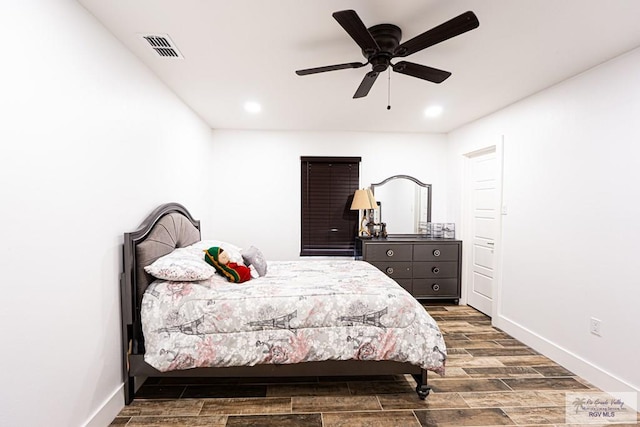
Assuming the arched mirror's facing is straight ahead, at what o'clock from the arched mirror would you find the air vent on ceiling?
The air vent on ceiling is roughly at 1 o'clock from the arched mirror.

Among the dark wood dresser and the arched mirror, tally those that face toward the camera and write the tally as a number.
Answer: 2

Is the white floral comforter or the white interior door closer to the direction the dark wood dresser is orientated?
the white floral comforter

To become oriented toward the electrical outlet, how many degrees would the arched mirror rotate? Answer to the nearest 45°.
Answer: approximately 45° to its left

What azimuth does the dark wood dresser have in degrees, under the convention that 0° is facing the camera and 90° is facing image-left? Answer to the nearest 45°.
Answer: approximately 0°

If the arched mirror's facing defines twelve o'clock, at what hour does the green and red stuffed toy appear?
The green and red stuffed toy is roughly at 1 o'clock from the arched mirror.

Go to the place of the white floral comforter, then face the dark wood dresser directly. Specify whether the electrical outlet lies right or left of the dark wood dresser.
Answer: right
